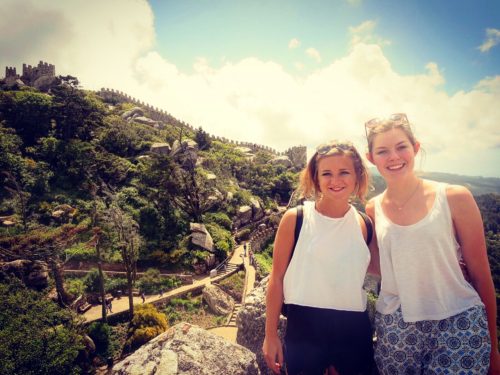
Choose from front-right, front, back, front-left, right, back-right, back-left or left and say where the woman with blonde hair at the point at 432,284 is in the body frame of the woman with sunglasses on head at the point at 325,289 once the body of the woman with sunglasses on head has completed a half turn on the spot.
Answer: right

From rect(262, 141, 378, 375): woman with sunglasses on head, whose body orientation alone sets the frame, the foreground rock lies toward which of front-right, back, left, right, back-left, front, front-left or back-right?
right

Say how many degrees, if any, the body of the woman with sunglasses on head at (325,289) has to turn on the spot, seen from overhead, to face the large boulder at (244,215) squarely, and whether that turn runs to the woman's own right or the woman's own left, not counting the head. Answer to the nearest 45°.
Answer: approximately 180°

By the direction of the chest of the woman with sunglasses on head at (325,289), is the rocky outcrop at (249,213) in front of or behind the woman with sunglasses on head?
behind

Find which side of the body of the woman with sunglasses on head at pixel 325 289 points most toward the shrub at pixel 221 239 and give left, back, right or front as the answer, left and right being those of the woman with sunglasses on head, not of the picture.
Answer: back

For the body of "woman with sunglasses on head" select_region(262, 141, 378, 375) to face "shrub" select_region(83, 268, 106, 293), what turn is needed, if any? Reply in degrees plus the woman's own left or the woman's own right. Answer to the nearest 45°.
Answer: approximately 135° to the woman's own right

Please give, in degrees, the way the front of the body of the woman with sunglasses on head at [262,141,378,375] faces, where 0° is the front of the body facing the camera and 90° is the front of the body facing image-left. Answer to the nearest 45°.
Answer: approximately 0°

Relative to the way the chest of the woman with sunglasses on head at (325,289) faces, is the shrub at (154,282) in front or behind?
behind

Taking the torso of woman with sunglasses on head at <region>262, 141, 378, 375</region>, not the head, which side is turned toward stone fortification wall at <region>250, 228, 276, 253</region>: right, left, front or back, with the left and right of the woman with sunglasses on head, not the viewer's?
back

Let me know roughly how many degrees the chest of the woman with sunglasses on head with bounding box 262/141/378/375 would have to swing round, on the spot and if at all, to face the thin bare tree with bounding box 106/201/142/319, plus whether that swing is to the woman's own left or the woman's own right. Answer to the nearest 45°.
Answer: approximately 135° to the woman's own right

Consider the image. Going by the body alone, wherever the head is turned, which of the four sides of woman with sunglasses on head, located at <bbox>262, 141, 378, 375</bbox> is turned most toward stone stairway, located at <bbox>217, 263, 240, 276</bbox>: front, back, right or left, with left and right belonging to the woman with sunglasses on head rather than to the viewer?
back
